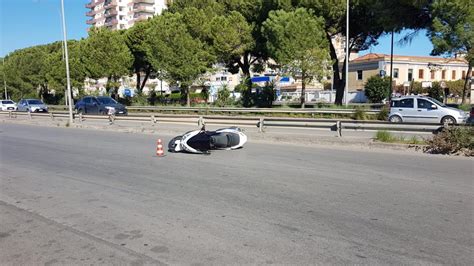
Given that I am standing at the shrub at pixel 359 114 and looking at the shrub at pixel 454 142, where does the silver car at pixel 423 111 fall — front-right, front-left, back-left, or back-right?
front-left

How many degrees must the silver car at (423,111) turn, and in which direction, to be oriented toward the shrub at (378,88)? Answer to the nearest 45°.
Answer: approximately 90° to its left

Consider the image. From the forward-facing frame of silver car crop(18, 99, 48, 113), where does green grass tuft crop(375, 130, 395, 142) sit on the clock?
The green grass tuft is roughly at 1 o'clock from the silver car.

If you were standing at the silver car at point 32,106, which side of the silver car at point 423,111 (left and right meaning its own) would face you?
back

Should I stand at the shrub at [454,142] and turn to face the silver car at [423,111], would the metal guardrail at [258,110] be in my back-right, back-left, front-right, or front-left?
front-left

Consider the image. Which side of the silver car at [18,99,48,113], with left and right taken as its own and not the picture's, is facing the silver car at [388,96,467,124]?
front

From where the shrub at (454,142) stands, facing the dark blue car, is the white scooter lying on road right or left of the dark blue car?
left

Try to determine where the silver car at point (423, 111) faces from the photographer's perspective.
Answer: facing to the right of the viewer

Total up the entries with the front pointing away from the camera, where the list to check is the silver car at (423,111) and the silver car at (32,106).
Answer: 0

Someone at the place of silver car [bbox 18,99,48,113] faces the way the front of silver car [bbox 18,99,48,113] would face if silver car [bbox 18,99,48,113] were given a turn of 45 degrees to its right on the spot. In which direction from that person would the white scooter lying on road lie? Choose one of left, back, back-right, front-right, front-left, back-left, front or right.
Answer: front
